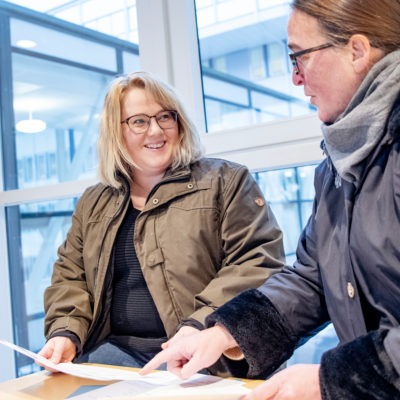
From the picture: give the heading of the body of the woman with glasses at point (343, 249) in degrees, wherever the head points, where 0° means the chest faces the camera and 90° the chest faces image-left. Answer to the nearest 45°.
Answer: approximately 45°

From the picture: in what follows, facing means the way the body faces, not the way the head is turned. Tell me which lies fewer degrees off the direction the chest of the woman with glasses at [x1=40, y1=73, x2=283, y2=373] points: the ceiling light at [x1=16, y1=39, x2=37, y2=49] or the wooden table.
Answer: the wooden table

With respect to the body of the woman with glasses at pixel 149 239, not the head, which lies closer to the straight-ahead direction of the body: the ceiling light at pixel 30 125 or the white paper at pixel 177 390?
the white paper

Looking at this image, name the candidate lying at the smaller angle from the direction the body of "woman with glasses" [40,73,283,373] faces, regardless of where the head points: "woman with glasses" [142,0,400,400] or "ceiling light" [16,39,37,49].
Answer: the woman with glasses

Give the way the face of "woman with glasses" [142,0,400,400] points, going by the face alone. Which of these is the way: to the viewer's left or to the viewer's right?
to the viewer's left

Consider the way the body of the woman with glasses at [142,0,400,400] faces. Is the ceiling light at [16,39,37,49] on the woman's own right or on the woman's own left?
on the woman's own right
